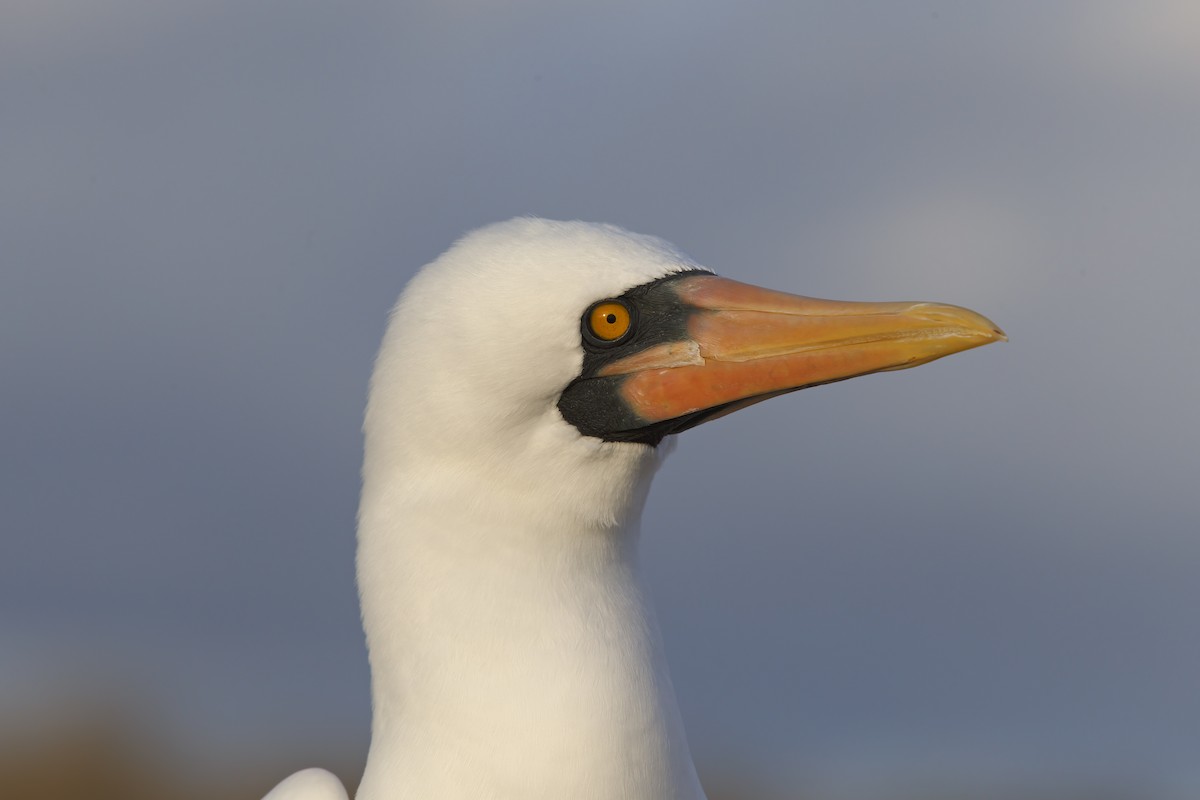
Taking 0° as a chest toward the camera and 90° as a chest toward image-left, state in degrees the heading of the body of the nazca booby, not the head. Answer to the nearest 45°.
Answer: approximately 270°
